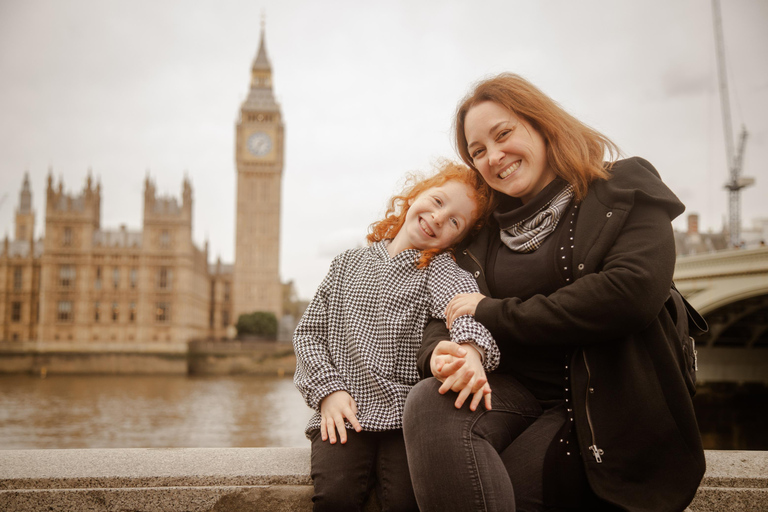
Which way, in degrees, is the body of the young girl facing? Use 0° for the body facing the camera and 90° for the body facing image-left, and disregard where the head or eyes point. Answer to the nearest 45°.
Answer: approximately 0°

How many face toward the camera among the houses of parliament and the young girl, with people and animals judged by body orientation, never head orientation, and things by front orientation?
2

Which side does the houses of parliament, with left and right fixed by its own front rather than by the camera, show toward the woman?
front

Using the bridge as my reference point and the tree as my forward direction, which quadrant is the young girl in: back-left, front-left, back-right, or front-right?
back-left

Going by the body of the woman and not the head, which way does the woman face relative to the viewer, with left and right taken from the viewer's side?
facing the viewer and to the left of the viewer

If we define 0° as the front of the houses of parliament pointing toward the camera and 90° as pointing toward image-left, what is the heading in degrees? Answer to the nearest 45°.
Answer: approximately 0°

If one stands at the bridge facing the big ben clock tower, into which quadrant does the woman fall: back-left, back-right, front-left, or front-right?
back-left
